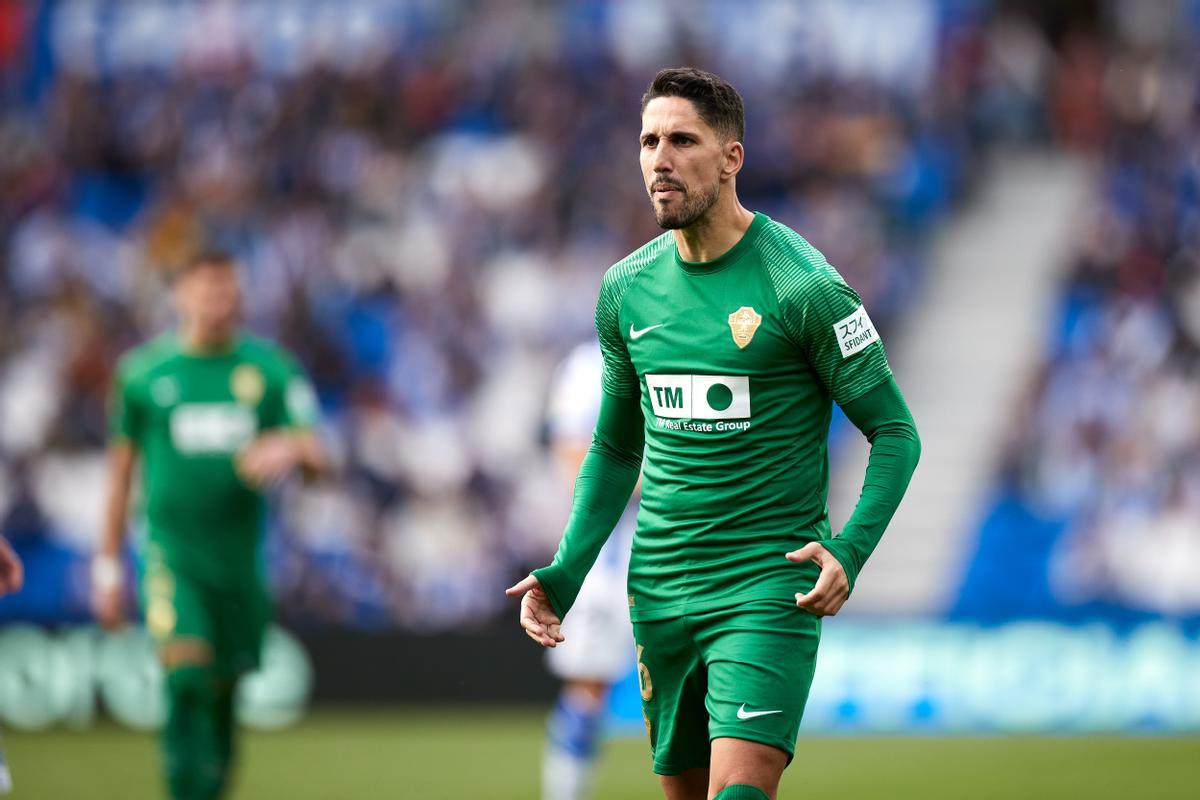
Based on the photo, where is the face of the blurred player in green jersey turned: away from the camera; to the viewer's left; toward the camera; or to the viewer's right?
toward the camera

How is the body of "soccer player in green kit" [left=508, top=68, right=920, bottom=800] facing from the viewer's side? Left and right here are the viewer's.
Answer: facing the viewer and to the left of the viewer

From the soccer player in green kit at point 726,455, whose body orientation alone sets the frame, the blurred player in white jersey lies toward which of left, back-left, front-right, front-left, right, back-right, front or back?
back-right

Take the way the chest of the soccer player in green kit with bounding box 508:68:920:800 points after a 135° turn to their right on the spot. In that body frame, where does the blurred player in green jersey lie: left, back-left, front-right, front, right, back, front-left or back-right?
front-left

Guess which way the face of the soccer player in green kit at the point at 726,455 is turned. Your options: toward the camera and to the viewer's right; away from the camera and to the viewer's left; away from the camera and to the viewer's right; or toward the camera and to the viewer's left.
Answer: toward the camera and to the viewer's left

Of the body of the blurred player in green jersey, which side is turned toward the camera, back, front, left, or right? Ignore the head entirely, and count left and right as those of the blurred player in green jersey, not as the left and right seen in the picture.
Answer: front

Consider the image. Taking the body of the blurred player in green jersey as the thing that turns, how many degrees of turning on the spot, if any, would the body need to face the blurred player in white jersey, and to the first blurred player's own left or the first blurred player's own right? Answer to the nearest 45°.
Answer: approximately 90° to the first blurred player's own left
